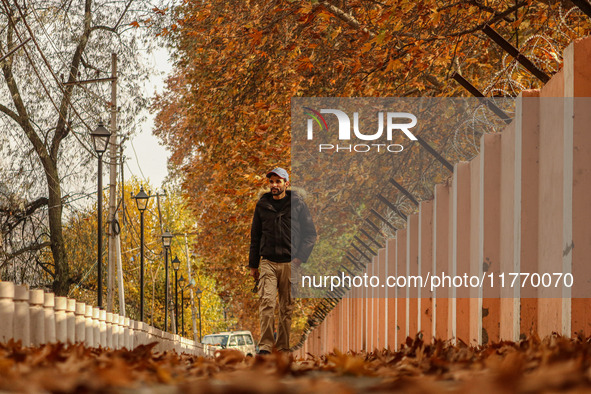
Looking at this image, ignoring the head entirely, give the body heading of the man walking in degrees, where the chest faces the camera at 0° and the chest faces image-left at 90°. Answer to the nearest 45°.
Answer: approximately 0°

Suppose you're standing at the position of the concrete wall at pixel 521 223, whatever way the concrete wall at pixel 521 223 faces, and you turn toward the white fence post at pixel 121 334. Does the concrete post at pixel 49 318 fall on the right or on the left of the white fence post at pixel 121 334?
left

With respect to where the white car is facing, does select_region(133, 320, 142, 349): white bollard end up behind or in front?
in front

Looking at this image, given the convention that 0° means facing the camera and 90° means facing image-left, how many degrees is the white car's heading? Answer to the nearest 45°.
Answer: approximately 45°

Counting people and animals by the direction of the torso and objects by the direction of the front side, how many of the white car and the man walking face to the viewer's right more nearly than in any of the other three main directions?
0

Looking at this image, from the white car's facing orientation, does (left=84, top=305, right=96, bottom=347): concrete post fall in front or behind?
in front

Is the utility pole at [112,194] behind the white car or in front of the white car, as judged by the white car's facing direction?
in front

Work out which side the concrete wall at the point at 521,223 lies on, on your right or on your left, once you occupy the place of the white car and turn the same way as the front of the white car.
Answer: on your left

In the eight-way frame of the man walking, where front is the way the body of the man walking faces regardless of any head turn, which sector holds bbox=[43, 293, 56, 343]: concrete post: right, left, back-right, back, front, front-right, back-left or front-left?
back-right
